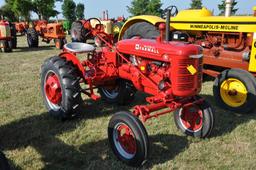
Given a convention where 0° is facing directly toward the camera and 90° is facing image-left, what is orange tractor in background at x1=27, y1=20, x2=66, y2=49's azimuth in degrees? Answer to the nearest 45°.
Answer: approximately 315°

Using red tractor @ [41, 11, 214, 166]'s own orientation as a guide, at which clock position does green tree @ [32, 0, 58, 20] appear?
The green tree is roughly at 7 o'clock from the red tractor.

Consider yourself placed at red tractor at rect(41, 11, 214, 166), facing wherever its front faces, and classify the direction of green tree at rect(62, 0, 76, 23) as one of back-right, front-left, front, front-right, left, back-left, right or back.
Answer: back-left

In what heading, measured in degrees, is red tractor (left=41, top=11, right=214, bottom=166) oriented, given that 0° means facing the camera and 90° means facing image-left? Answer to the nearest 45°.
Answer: approximately 315°

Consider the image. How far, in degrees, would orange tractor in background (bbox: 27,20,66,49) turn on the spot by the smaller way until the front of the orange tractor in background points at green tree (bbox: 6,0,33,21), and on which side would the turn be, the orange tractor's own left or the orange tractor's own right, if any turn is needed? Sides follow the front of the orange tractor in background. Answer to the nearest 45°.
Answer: approximately 135° to the orange tractor's own left

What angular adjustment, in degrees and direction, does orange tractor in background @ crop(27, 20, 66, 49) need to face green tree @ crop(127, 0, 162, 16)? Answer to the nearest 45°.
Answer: approximately 90° to its left

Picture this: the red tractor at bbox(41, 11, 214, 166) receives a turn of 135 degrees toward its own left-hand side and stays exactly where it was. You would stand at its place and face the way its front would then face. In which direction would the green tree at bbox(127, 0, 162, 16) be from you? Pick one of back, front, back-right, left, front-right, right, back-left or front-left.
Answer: front

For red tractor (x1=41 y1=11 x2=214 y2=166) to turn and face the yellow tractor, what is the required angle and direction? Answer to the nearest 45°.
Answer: approximately 90° to its left

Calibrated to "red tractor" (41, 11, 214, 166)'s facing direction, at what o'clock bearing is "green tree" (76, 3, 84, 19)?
The green tree is roughly at 7 o'clock from the red tractor.

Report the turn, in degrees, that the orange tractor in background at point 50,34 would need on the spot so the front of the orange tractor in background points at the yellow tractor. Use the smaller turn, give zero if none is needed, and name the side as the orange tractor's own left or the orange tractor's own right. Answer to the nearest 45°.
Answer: approximately 45° to the orange tractor's own right
